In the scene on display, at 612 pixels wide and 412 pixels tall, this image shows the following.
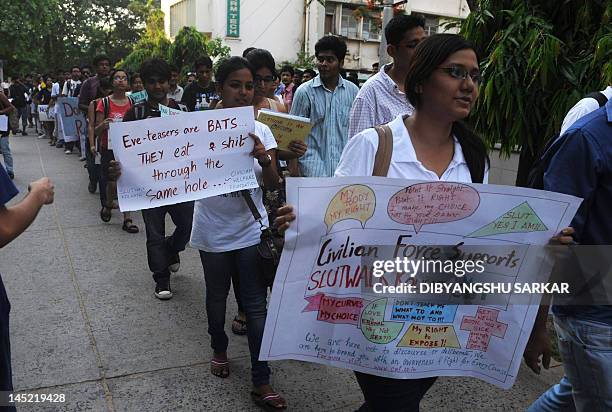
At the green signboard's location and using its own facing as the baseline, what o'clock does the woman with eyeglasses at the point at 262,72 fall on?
The woman with eyeglasses is roughly at 12 o'clock from the green signboard.

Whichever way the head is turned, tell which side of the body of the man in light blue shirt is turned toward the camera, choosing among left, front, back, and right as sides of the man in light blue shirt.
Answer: front

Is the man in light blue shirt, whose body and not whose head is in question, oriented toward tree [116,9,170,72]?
no

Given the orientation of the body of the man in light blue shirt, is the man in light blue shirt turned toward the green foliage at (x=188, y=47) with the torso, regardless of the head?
no

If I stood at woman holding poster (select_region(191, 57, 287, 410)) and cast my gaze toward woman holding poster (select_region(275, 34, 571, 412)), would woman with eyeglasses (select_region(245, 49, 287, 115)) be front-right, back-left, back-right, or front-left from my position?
back-left

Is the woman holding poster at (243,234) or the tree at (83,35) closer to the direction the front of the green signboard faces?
the woman holding poster

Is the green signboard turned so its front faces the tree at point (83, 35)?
no

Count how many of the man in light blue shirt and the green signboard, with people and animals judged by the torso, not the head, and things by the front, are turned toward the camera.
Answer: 2

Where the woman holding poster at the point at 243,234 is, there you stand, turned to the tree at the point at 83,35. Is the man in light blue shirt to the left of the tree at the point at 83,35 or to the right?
right

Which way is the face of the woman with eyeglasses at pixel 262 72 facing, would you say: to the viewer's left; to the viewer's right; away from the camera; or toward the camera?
toward the camera

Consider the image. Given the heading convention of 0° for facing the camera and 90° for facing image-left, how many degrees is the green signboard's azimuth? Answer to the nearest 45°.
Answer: approximately 0°

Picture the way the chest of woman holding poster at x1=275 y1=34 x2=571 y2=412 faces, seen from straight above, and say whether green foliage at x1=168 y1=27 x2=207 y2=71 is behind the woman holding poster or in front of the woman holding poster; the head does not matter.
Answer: behind

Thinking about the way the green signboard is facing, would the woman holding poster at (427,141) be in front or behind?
in front

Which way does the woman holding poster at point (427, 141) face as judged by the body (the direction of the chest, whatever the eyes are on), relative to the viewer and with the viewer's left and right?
facing the viewer and to the right of the viewer

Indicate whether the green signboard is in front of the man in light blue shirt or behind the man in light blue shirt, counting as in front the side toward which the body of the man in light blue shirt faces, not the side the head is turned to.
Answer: behind

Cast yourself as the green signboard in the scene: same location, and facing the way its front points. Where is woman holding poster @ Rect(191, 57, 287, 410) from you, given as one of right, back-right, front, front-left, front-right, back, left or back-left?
front

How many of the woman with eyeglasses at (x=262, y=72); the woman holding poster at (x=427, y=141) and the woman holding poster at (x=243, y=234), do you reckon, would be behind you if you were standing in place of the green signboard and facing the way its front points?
0

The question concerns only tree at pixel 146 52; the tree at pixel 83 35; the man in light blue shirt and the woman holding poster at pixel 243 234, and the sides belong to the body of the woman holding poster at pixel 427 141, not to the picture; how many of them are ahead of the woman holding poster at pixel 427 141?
0

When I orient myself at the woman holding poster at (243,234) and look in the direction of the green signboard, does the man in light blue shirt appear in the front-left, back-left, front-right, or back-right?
front-right
